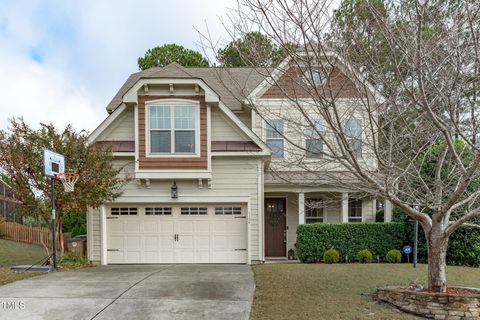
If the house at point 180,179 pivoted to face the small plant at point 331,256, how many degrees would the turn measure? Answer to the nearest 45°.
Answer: approximately 90° to its left

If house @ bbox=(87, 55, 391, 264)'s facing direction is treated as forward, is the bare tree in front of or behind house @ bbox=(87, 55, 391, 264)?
in front

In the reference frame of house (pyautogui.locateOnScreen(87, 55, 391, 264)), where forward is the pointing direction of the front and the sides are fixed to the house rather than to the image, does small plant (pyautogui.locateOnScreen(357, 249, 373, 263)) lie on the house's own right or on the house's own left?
on the house's own left

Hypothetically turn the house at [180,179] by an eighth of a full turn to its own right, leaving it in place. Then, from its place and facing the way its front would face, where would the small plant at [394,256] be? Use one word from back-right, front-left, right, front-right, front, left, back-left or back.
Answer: back-left

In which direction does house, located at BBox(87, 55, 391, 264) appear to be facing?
toward the camera

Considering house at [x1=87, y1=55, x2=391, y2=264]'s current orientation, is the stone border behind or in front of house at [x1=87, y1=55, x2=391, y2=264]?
in front
